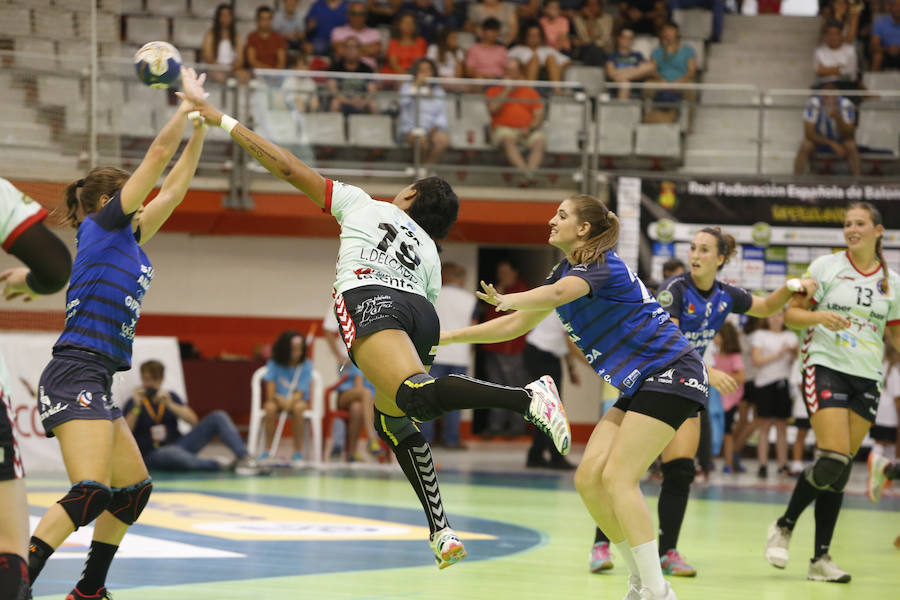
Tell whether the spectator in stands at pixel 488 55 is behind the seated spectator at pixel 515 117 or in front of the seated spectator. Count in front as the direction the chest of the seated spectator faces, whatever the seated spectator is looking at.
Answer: behind

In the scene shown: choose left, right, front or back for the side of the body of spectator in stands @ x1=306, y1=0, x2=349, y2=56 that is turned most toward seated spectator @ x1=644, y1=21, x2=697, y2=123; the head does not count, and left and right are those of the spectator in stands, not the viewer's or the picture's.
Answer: left

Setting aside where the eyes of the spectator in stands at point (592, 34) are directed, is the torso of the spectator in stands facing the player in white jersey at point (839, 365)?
yes

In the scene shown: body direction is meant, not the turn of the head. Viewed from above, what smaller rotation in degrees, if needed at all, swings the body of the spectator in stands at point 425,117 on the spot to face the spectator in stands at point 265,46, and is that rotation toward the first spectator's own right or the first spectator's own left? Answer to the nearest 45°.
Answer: approximately 135° to the first spectator's own right

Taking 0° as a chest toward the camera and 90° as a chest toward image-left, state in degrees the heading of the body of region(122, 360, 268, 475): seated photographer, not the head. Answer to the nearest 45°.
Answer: approximately 315°
